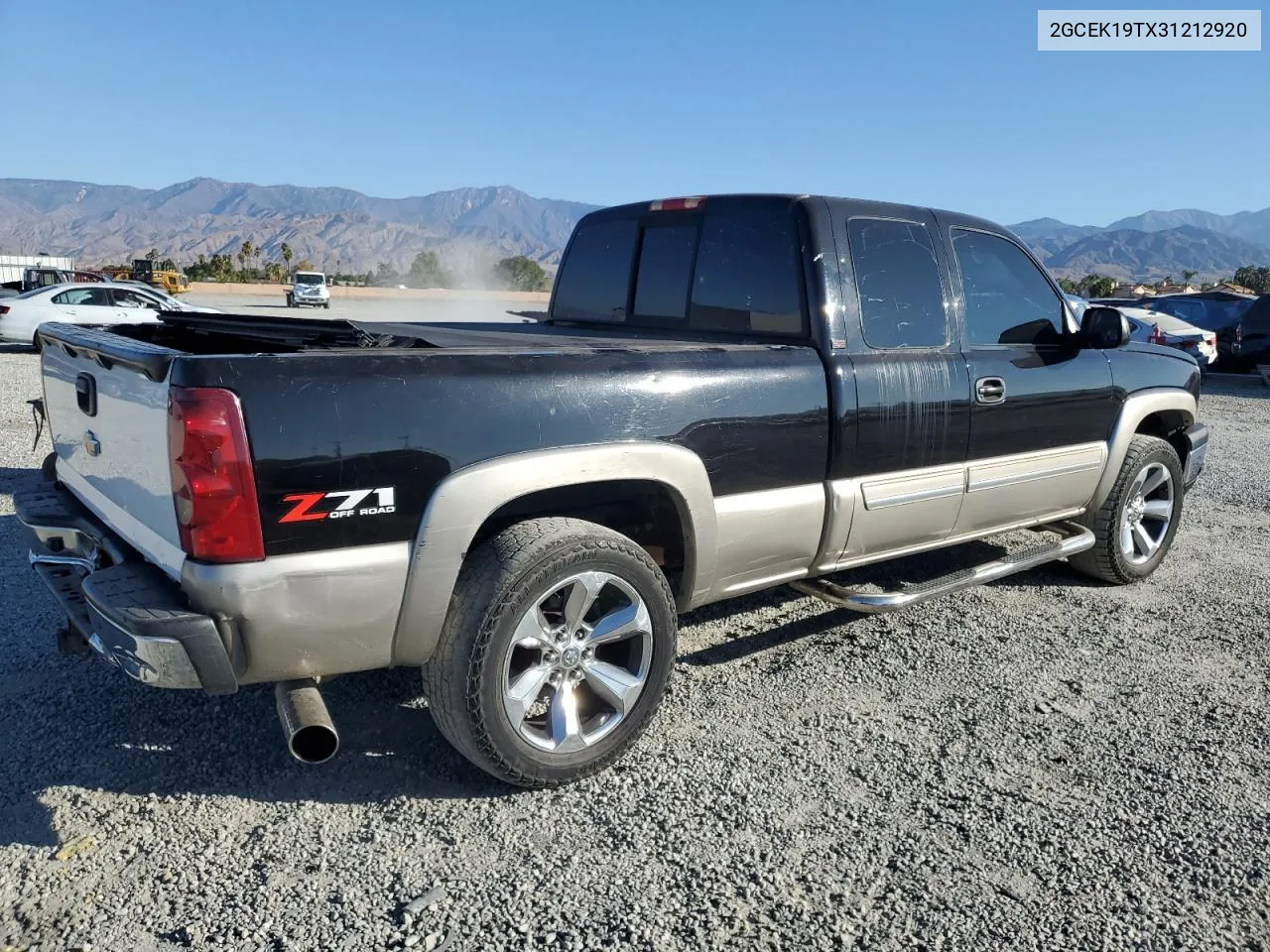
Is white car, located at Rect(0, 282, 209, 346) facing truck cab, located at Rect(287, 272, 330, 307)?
no

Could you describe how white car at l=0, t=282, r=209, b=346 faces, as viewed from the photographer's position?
facing to the right of the viewer

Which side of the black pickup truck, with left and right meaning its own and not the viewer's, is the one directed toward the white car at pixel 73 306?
left

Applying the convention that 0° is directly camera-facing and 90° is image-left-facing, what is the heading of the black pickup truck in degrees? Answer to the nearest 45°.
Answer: approximately 225°

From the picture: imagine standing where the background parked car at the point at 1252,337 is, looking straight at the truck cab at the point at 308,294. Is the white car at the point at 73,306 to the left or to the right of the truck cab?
left

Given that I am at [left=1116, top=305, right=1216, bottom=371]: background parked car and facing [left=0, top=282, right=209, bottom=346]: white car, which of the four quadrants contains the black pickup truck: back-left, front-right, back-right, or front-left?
front-left

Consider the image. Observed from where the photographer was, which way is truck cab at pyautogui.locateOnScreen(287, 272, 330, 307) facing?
facing the viewer
